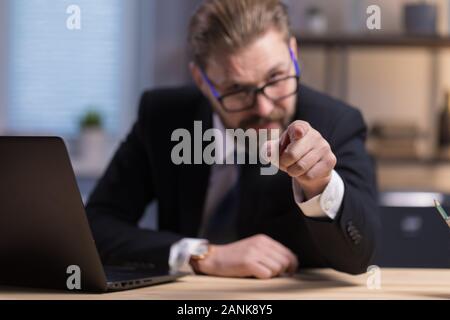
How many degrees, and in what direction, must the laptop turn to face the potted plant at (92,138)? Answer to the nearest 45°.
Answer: approximately 45° to its left

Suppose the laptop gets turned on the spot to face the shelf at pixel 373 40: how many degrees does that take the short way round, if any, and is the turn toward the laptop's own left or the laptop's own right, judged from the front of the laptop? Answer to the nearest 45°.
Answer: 0° — it already faces it

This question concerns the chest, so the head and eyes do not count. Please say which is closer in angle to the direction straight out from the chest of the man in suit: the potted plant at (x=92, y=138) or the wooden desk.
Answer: the wooden desk

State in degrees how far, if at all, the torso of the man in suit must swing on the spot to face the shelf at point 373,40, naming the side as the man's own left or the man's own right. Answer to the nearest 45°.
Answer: approximately 180°

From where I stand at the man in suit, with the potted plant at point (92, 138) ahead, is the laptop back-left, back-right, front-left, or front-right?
back-left

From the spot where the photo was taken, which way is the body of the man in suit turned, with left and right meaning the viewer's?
facing the viewer

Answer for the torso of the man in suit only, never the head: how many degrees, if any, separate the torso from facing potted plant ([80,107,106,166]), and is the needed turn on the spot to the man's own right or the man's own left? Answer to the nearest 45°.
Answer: approximately 180°

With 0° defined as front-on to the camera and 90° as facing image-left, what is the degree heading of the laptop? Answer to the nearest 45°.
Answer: approximately 225°

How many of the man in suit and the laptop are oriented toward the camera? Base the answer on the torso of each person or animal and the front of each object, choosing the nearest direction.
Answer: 1

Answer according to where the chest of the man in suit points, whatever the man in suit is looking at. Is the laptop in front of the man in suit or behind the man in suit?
in front

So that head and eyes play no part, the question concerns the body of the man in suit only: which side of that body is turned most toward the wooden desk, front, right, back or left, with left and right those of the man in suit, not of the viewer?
front

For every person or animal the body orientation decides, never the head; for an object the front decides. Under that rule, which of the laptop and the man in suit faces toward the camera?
the man in suit
